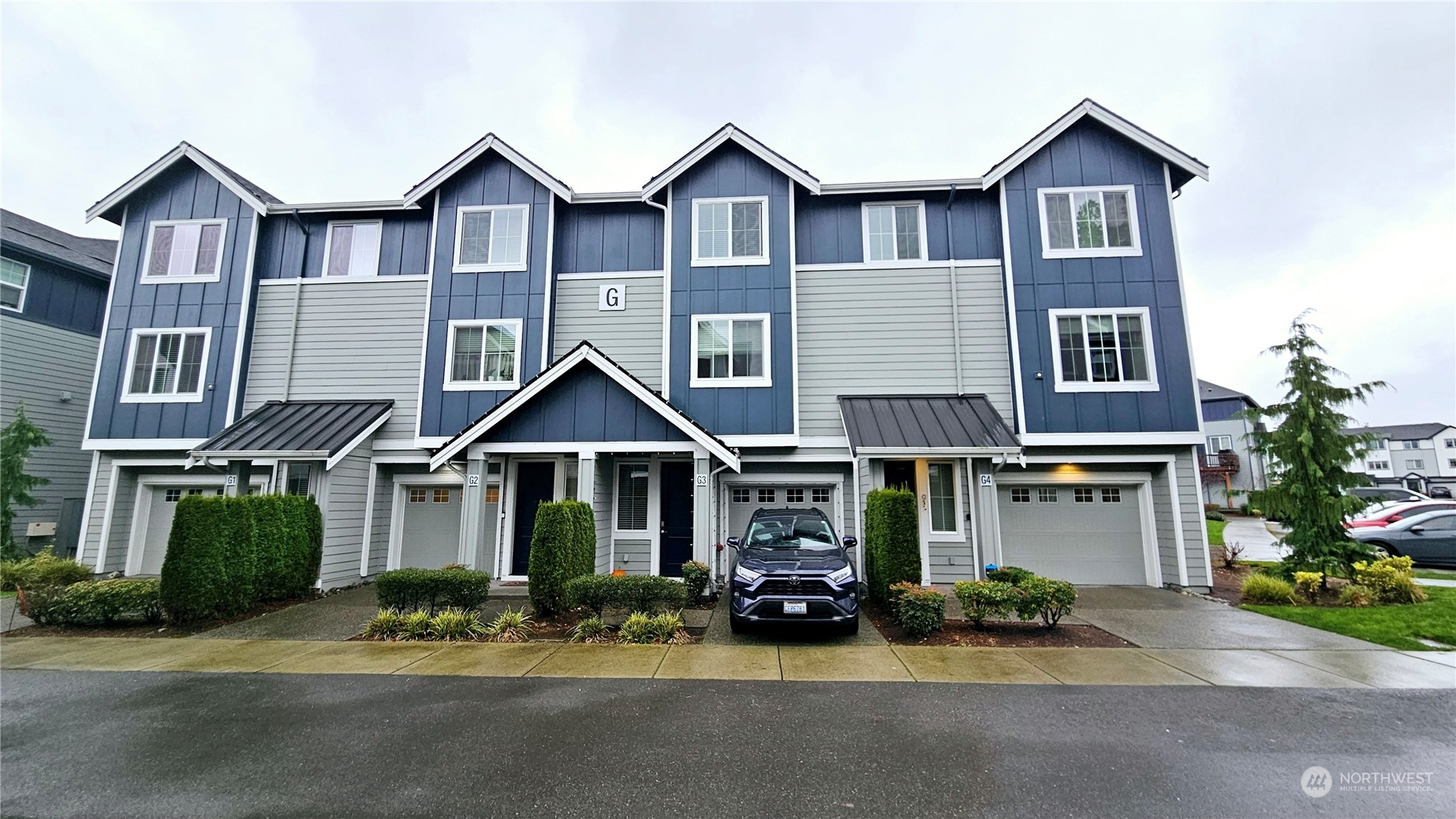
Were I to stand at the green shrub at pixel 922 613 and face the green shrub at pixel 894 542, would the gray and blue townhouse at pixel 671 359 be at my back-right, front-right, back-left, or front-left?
front-left

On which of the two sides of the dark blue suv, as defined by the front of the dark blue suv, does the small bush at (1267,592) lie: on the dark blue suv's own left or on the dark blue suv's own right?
on the dark blue suv's own left

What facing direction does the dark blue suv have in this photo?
toward the camera

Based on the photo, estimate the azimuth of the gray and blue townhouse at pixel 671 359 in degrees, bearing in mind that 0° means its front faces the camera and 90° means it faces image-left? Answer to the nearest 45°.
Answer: approximately 0°

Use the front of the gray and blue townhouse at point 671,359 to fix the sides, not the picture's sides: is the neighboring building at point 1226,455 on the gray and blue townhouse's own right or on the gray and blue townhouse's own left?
on the gray and blue townhouse's own left

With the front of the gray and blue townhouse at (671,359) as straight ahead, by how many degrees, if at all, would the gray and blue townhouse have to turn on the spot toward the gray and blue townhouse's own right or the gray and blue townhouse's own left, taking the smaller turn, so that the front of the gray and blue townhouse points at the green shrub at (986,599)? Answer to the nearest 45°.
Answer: approximately 45° to the gray and blue townhouse's own left

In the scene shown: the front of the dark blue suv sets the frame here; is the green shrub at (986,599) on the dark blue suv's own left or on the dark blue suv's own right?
on the dark blue suv's own left

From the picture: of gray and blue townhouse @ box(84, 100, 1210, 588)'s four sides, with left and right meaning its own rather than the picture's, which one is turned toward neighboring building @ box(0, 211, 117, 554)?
right

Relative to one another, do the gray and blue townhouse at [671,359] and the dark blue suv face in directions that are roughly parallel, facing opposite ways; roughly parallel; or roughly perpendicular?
roughly parallel

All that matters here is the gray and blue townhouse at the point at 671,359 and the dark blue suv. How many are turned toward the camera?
2

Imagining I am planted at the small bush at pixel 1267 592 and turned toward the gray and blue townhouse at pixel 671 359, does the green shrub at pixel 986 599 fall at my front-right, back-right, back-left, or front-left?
front-left

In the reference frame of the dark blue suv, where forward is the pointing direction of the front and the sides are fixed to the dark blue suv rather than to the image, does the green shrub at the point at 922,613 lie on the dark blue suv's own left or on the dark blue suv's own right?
on the dark blue suv's own left

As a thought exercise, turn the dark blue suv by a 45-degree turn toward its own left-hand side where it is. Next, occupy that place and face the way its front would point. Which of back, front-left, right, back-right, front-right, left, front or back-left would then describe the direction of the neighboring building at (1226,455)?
left

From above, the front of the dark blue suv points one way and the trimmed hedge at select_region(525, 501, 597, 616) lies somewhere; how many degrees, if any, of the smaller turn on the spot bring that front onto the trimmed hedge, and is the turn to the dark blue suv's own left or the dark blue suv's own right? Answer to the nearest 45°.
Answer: approximately 90° to the dark blue suv's own right
